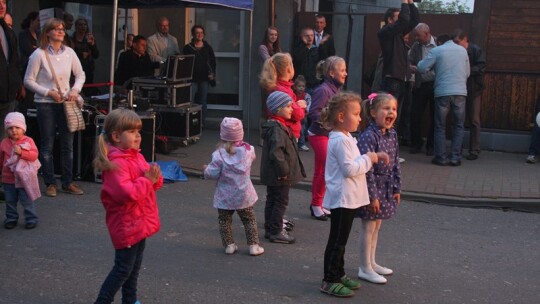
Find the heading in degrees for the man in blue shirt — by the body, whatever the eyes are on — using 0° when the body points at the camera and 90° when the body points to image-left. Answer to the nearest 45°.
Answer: approximately 180°

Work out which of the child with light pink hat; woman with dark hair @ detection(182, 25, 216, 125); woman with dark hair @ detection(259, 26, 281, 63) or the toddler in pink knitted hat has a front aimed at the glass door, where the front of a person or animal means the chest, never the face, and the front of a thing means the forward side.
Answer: the toddler in pink knitted hat

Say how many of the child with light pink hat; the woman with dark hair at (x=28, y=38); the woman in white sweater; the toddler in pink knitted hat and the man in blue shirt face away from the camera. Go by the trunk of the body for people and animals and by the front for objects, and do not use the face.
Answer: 2

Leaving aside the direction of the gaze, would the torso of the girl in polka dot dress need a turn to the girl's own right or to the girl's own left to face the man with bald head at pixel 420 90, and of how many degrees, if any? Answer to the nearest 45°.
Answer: approximately 135° to the girl's own left

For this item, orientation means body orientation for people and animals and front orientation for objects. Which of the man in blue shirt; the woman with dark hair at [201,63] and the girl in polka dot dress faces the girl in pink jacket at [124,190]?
the woman with dark hair

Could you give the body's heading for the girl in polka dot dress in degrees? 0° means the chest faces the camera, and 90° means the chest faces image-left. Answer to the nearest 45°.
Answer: approximately 315°

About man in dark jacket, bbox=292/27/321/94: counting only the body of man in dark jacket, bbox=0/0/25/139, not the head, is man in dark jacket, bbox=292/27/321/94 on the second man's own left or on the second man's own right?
on the second man's own left
